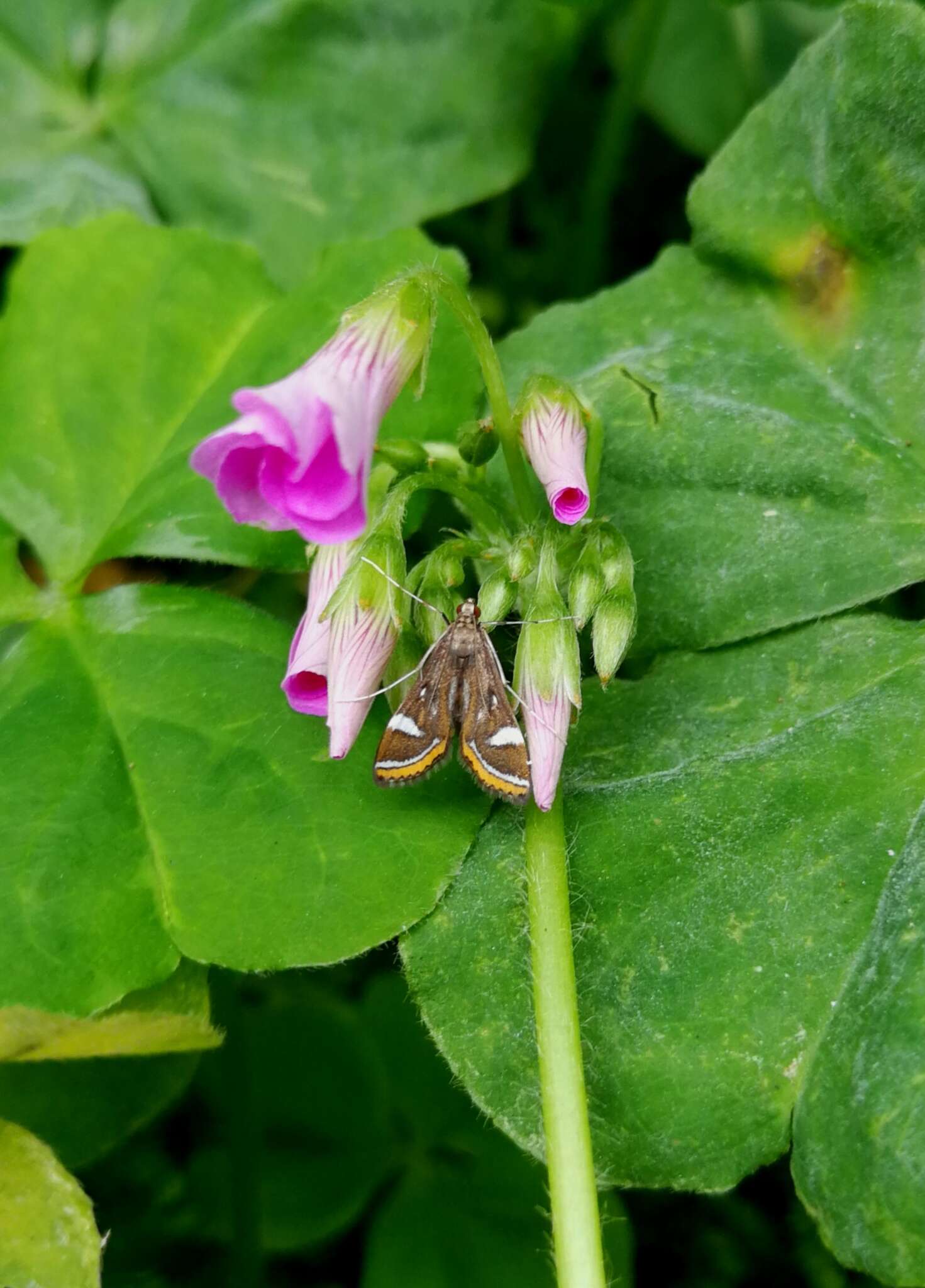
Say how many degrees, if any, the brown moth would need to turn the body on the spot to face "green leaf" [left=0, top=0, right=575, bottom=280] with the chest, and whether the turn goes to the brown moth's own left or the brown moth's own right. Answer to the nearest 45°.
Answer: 0° — it already faces it

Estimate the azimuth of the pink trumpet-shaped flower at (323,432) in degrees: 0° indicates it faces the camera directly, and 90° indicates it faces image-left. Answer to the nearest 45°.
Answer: approximately 45°

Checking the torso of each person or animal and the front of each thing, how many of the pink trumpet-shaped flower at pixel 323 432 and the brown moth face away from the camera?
1

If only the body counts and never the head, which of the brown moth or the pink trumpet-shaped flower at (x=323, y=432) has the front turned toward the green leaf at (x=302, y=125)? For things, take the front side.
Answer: the brown moth

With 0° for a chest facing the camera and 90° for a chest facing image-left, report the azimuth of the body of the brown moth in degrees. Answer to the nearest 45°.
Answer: approximately 180°

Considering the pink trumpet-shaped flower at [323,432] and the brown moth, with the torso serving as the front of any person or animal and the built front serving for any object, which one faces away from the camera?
the brown moth
